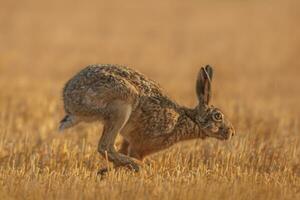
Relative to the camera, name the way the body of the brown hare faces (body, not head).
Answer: to the viewer's right
